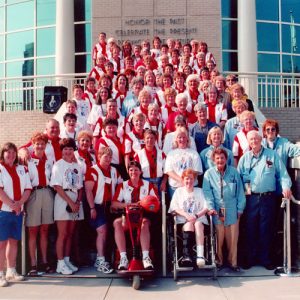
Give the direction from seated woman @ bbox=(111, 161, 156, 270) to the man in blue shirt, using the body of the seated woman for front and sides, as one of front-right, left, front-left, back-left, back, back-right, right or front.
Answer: left

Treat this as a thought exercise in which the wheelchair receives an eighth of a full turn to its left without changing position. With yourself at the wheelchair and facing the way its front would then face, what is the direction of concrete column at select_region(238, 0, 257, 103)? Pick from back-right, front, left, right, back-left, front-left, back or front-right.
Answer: back-left

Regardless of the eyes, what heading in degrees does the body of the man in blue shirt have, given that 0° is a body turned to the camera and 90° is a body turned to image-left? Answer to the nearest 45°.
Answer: approximately 0°

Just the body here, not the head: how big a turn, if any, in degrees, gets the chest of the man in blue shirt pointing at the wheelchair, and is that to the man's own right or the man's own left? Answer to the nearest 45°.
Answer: approximately 45° to the man's own right

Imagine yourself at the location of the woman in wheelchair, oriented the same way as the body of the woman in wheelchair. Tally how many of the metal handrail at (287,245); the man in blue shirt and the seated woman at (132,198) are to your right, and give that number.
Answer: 1

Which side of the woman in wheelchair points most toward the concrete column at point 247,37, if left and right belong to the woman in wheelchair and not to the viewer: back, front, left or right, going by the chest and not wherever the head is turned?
back

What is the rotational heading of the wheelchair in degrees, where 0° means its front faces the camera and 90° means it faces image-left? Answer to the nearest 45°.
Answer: approximately 0°
